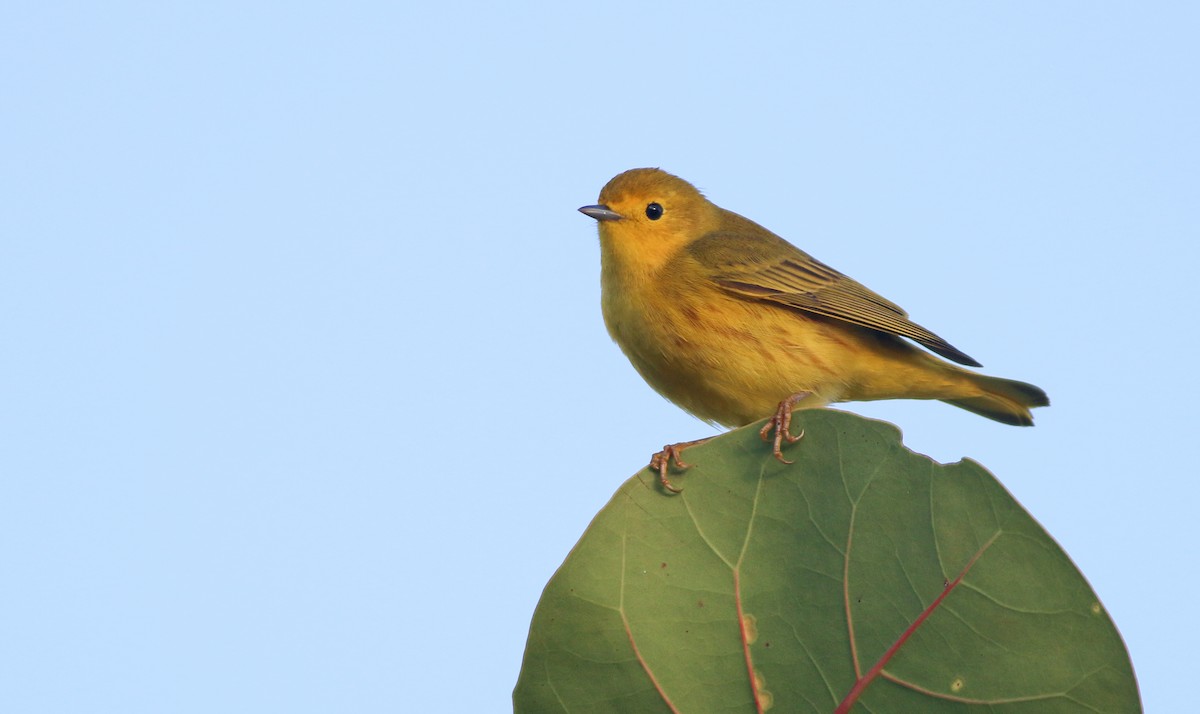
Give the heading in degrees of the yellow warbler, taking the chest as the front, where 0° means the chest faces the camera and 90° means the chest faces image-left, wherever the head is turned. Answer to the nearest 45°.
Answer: approximately 90°
